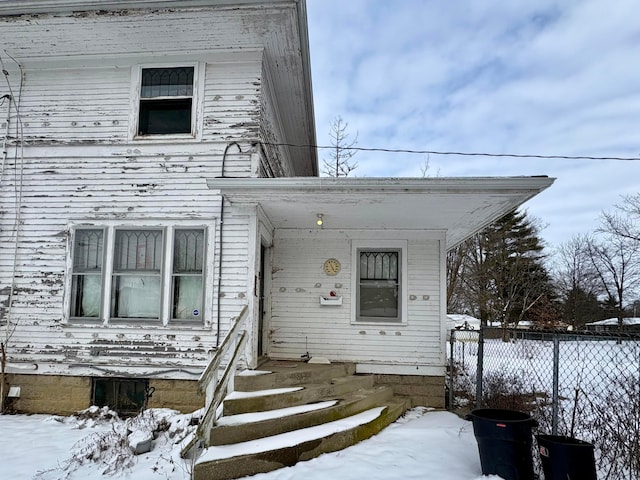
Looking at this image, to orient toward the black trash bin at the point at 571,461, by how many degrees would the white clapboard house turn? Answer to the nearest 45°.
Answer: approximately 45° to its left

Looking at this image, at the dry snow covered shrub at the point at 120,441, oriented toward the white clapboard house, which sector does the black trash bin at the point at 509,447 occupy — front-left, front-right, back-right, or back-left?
back-right

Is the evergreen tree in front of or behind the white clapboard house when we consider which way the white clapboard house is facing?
behind

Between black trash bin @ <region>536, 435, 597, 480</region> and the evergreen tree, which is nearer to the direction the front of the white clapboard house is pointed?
the black trash bin

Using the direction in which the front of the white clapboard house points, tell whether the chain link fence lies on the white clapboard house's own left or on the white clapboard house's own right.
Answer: on the white clapboard house's own left

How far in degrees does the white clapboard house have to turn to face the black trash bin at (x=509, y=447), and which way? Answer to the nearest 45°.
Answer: approximately 45° to its left

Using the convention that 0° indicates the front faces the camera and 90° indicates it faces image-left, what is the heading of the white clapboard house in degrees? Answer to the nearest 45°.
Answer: approximately 0°
